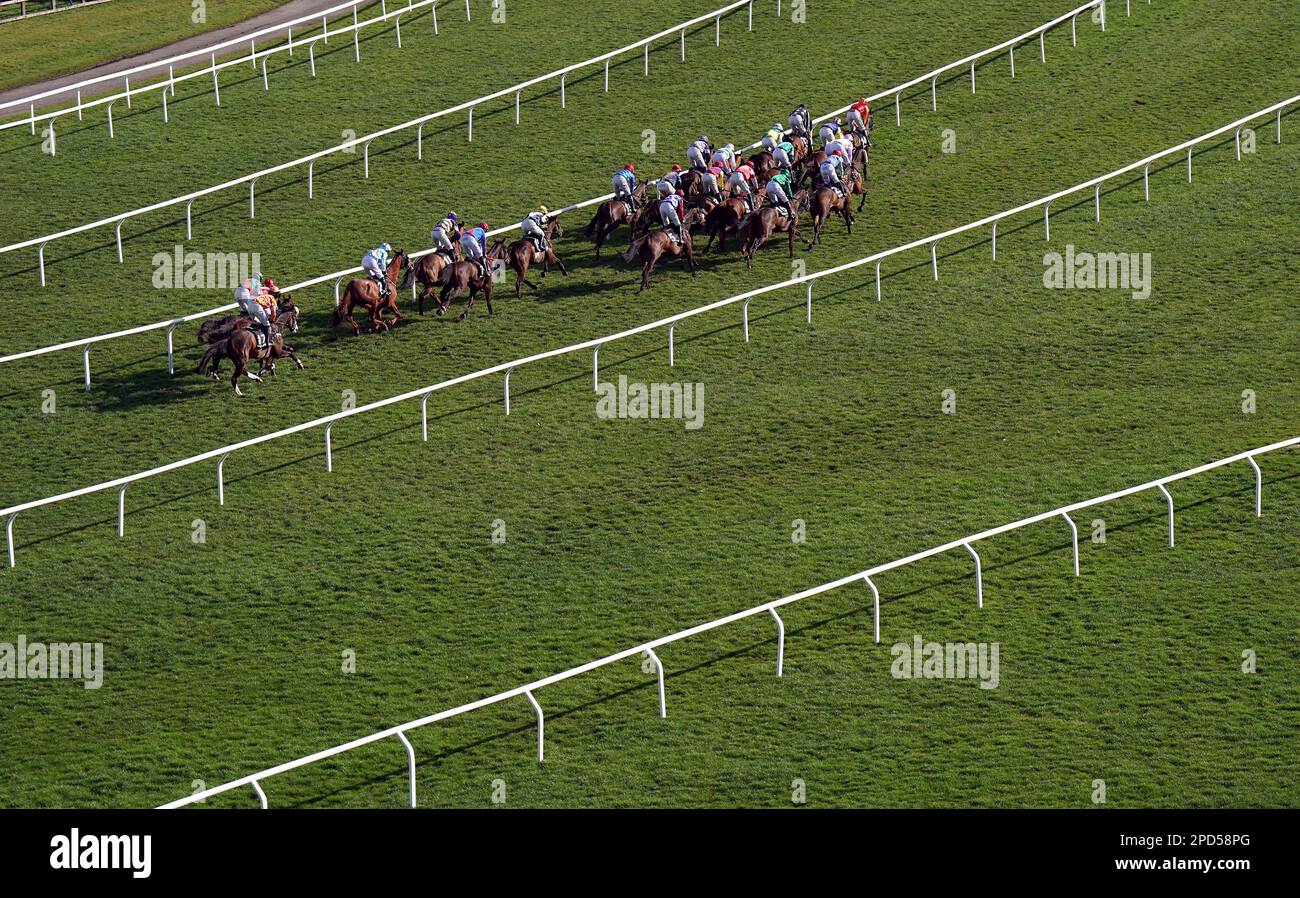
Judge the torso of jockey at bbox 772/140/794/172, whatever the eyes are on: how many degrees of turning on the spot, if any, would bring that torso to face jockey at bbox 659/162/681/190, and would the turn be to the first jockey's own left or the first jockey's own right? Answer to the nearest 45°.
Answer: approximately 180°

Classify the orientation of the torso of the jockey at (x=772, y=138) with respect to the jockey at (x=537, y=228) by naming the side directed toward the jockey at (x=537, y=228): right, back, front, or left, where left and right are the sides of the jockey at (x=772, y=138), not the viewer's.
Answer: back

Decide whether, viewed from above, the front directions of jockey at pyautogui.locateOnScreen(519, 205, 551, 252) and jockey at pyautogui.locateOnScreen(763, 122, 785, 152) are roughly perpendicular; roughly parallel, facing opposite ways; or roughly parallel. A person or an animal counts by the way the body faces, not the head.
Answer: roughly parallel

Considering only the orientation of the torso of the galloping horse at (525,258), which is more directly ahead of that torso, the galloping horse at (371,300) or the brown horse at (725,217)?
the brown horse

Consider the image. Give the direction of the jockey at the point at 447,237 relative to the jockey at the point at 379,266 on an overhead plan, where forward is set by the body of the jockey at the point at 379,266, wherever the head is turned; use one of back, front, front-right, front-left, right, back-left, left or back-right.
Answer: front

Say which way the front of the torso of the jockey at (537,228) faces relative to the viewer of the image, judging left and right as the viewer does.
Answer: facing away from the viewer and to the right of the viewer

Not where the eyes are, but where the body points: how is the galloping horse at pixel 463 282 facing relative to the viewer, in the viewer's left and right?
facing away from the viewer and to the right of the viewer

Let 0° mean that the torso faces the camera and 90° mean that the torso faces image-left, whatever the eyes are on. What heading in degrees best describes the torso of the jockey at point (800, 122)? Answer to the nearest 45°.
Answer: approximately 225°

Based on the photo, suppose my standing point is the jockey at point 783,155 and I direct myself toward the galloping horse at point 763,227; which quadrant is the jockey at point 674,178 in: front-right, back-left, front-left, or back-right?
front-right

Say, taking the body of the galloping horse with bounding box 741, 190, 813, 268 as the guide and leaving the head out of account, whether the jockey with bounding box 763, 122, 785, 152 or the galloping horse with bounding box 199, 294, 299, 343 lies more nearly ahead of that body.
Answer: the jockey

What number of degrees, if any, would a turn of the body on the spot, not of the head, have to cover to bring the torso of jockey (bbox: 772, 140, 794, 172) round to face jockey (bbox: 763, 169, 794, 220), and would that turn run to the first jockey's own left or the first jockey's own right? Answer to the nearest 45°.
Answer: approximately 135° to the first jockey's own right

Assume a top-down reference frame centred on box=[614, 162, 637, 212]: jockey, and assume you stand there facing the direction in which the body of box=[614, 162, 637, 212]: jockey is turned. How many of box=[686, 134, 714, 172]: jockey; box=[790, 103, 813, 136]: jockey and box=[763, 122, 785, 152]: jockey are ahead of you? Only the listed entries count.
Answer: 3

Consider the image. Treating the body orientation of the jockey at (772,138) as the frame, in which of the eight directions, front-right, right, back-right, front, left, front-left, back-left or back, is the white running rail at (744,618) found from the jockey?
back-right

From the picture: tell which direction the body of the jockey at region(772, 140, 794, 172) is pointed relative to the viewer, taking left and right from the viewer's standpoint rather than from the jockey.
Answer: facing away from the viewer and to the right of the viewer

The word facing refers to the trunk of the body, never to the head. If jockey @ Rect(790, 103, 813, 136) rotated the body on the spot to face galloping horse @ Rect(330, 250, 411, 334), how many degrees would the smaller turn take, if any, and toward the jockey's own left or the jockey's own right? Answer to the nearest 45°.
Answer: approximately 180°

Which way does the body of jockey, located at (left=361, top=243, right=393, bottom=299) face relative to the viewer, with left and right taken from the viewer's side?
facing away from the viewer and to the right of the viewer

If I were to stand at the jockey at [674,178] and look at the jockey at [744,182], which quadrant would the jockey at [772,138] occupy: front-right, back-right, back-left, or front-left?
front-left

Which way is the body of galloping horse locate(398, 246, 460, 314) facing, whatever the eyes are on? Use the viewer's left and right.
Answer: facing away from the viewer and to the right of the viewer

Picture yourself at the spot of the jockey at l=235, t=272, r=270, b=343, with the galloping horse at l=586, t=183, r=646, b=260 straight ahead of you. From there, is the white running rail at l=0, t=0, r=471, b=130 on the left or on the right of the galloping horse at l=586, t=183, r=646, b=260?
left

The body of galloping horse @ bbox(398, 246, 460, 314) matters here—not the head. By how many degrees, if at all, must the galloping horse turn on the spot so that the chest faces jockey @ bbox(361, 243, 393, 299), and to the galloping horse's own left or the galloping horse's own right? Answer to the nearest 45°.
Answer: approximately 180°

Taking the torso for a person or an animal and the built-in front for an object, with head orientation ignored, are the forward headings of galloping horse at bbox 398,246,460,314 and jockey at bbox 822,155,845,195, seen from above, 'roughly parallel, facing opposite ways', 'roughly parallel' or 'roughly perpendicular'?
roughly parallel
